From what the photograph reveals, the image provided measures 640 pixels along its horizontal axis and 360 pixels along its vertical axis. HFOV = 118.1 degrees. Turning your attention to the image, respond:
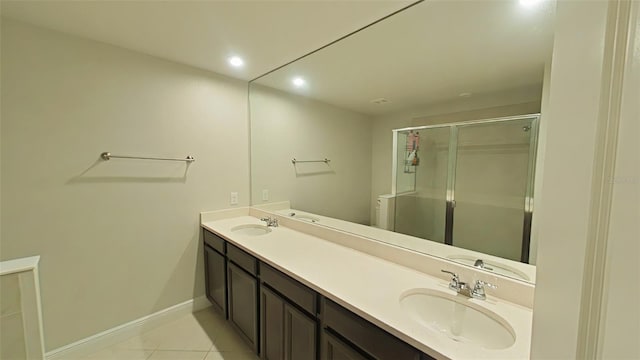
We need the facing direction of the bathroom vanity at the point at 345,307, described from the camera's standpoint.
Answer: facing the viewer and to the left of the viewer
